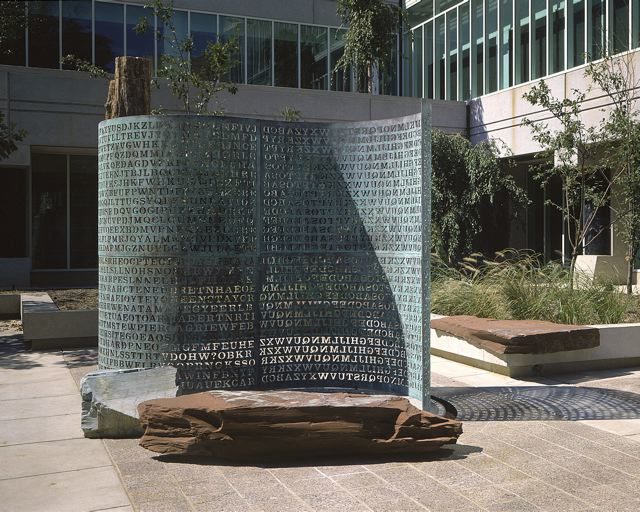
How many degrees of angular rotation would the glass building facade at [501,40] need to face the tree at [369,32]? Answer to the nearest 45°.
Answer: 0° — it already faces it

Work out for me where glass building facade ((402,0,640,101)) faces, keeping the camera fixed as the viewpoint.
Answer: facing the viewer and to the left of the viewer

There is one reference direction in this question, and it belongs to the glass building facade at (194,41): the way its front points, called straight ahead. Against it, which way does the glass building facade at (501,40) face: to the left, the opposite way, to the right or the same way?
to the right

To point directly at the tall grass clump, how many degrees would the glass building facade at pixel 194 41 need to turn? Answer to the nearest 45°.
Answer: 0° — it already faces it

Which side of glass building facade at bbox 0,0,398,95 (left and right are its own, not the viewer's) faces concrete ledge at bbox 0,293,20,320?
front

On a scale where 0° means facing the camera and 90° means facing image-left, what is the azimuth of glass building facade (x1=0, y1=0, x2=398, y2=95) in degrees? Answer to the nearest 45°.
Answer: approximately 0°

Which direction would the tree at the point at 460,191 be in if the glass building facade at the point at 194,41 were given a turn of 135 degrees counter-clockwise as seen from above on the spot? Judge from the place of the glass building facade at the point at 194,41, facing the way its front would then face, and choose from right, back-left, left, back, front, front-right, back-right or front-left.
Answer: right

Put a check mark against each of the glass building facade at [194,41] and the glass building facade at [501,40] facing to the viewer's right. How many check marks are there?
0

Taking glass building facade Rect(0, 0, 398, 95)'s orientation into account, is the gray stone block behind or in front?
in front

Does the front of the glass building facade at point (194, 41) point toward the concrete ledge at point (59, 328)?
yes

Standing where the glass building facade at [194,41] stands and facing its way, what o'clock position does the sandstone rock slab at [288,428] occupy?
The sandstone rock slab is roughly at 12 o'clock from the glass building facade.

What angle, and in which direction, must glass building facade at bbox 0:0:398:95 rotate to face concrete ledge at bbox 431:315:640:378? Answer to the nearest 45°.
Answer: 0° — it already faces it

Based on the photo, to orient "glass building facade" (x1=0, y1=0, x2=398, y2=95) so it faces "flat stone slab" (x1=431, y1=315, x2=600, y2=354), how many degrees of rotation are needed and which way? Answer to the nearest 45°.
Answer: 0° — it already faces it

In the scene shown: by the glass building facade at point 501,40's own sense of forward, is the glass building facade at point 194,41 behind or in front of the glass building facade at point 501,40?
in front
